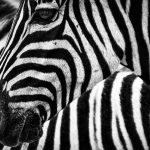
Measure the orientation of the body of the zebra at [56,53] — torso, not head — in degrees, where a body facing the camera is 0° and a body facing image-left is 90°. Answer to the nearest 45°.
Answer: approximately 90°
